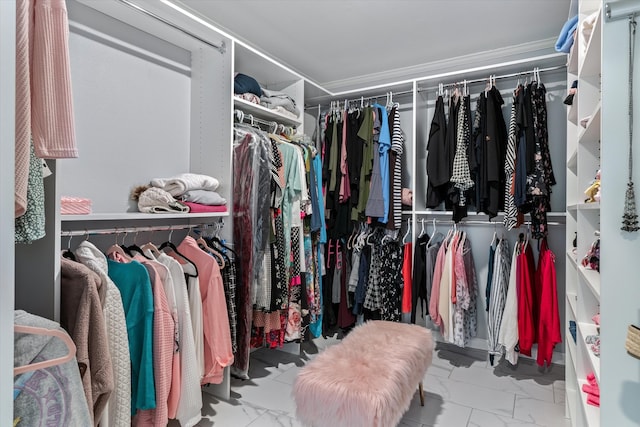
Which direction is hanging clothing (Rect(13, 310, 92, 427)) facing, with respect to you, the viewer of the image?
facing the viewer

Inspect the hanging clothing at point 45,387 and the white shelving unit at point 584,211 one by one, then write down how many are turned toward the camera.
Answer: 1

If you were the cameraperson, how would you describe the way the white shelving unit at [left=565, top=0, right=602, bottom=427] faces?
facing to the left of the viewer

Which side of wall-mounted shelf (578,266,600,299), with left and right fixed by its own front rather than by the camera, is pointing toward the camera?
left

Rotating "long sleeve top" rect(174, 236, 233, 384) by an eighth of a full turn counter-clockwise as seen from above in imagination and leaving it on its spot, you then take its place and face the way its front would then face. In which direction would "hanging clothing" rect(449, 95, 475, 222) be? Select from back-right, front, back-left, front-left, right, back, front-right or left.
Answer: left

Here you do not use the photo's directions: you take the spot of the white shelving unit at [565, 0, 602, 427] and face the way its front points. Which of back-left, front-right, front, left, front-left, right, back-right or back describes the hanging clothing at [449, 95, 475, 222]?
front-right

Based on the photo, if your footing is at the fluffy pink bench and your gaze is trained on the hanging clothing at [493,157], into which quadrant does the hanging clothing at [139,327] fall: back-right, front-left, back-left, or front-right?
back-left

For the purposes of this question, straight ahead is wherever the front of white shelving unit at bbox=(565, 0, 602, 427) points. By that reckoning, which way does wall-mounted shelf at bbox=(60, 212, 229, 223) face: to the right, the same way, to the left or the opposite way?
the opposite way

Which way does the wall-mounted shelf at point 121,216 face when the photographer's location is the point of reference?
facing the viewer and to the right of the viewer

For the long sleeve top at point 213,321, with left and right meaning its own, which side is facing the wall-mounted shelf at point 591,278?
left
